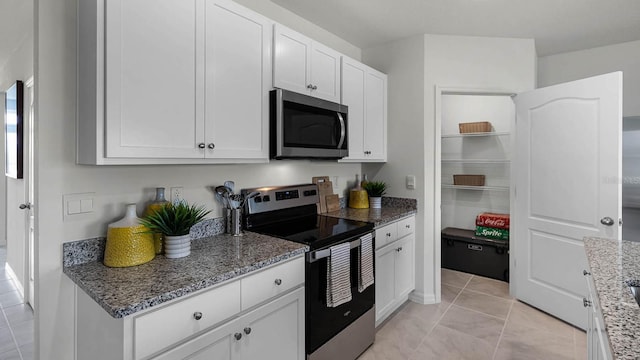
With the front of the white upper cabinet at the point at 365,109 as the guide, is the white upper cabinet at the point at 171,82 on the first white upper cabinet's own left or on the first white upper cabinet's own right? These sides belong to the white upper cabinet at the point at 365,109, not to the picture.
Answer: on the first white upper cabinet's own right

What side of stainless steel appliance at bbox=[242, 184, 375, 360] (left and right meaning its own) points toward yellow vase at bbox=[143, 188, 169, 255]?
right

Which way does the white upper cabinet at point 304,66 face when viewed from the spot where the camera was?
facing the viewer and to the right of the viewer

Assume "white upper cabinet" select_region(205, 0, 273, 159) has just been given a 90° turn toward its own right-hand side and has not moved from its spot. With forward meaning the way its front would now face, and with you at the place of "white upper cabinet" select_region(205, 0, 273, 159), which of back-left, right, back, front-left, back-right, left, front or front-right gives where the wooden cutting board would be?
back

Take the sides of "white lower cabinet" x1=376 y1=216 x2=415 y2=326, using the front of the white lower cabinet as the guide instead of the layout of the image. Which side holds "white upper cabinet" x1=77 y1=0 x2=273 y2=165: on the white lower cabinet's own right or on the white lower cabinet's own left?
on the white lower cabinet's own right

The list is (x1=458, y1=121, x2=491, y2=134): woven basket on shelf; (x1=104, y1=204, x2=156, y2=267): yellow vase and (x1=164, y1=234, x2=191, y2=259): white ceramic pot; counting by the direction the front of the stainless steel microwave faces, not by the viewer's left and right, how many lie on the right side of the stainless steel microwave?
2

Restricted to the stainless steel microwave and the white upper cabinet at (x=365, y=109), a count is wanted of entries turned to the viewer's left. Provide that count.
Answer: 0

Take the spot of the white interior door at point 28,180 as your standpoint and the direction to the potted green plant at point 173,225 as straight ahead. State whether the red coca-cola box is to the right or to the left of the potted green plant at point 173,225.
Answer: left

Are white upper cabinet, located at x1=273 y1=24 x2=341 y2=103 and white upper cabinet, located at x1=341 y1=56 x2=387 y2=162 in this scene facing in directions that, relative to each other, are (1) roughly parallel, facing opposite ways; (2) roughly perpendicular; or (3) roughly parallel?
roughly parallel
